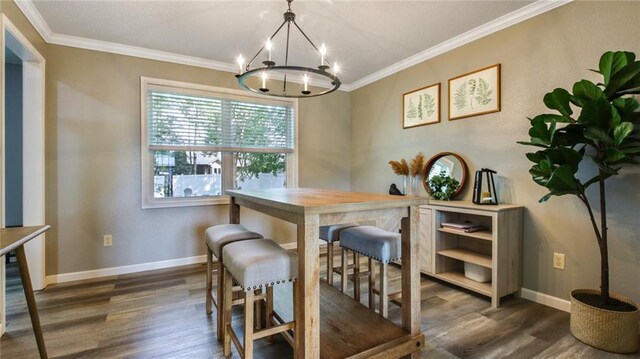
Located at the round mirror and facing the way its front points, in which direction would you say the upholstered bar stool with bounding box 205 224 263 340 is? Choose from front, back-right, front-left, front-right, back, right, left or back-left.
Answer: front

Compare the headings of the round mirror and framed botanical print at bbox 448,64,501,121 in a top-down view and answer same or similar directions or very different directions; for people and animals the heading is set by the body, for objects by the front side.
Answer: same or similar directions

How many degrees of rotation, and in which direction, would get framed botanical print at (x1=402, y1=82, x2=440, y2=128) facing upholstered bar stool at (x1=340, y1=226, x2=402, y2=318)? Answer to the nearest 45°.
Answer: approximately 45° to its left

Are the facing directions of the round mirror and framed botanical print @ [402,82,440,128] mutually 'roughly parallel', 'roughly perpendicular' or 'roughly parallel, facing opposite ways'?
roughly parallel

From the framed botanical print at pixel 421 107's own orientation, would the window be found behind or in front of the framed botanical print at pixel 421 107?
in front

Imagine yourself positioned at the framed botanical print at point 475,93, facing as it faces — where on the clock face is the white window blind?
The white window blind is roughly at 1 o'clock from the framed botanical print.

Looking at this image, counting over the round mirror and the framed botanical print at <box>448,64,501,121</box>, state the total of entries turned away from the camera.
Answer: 0

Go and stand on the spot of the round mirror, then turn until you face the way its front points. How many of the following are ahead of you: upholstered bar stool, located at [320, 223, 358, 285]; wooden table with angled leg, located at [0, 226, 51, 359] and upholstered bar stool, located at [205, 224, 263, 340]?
3

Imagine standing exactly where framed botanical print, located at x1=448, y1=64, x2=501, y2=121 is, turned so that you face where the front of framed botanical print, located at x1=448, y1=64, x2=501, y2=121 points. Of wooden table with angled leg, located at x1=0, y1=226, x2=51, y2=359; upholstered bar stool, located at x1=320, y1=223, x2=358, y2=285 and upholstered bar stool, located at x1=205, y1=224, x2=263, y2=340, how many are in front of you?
3

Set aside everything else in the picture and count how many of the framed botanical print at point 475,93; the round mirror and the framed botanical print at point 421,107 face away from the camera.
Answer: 0

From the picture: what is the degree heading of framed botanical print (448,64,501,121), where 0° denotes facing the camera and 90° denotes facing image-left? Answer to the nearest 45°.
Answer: approximately 45°

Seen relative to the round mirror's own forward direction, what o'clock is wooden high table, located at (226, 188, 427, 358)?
The wooden high table is roughly at 11 o'clock from the round mirror.

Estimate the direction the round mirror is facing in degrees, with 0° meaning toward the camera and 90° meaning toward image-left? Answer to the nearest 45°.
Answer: approximately 45°

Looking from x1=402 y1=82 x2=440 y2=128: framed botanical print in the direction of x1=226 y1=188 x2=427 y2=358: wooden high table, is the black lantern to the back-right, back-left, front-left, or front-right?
front-left

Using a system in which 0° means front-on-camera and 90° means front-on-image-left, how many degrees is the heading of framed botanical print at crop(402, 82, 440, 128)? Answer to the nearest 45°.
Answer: approximately 45°

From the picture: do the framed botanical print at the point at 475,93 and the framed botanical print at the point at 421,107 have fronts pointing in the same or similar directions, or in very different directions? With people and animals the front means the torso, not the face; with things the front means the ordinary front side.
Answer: same or similar directions
